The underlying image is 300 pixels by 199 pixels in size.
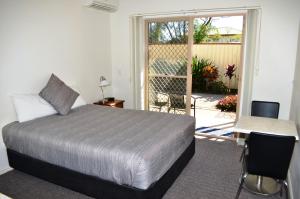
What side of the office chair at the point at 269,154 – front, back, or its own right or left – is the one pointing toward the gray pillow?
left

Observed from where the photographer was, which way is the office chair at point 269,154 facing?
facing away from the viewer

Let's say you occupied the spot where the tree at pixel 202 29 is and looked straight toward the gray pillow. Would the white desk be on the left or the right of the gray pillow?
left

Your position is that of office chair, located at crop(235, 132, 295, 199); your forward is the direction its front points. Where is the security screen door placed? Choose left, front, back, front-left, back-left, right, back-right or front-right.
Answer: front-left

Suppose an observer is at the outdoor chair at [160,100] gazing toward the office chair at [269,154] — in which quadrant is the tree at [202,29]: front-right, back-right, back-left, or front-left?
back-left

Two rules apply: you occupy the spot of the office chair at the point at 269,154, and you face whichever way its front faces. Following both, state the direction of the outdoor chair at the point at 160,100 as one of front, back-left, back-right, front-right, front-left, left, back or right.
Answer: front-left

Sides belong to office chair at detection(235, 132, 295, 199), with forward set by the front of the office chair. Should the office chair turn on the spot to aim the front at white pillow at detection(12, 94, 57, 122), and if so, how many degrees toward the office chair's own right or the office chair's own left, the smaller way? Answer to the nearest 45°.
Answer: approximately 90° to the office chair's own left

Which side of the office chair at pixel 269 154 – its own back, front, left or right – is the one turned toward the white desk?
front

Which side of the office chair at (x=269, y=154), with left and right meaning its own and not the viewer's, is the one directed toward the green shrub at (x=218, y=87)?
front

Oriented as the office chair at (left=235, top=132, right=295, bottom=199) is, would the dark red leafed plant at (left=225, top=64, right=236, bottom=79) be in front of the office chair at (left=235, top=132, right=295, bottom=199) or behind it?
in front
